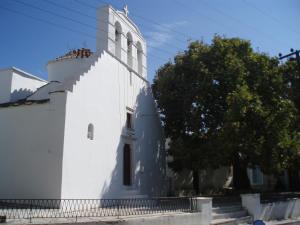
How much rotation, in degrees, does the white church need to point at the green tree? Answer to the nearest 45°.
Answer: approximately 45° to its left

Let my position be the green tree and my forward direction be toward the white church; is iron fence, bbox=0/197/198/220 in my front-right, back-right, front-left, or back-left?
front-left

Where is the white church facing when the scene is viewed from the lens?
facing the viewer and to the right of the viewer
